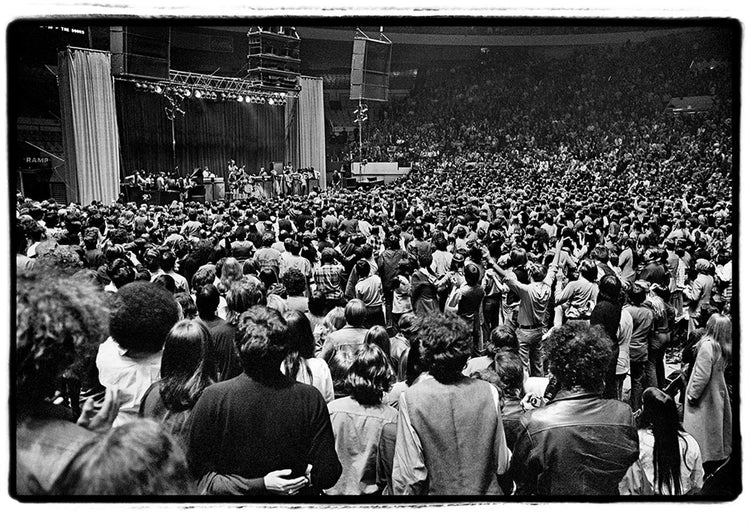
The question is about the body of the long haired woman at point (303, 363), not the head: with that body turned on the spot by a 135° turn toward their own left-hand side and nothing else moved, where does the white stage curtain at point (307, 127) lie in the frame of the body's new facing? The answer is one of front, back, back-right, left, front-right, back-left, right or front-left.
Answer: back

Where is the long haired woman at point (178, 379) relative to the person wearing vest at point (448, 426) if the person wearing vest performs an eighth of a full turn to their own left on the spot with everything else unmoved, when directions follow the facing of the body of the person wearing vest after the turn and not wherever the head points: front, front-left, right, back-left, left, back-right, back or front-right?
front-left

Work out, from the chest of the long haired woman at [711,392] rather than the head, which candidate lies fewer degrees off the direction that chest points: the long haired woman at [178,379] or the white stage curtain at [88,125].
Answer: the white stage curtain

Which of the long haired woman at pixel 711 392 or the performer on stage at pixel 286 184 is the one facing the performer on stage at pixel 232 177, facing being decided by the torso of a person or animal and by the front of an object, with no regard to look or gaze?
the long haired woman

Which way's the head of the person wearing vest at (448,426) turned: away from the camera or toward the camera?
away from the camera

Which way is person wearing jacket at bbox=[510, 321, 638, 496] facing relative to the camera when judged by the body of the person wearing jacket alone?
away from the camera

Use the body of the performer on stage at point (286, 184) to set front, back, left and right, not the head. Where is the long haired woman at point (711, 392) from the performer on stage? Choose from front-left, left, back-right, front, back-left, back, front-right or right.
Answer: front-right

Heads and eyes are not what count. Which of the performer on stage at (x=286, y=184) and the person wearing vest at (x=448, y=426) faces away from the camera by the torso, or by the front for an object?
the person wearing vest

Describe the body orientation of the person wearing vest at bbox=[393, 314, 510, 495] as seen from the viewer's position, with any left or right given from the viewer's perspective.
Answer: facing away from the viewer

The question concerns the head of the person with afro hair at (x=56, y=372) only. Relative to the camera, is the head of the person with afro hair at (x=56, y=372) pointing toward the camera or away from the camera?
away from the camera

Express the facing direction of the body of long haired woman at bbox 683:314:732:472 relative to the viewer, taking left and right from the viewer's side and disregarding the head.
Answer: facing away from the viewer and to the left of the viewer

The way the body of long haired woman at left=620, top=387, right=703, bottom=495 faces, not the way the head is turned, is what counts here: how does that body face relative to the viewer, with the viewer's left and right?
facing away from the viewer

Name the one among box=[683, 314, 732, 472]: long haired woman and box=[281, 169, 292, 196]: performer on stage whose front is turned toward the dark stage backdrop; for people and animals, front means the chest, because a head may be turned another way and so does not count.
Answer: the long haired woman

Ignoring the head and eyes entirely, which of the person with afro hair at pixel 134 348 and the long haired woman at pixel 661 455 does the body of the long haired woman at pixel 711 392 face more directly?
the person with afro hair

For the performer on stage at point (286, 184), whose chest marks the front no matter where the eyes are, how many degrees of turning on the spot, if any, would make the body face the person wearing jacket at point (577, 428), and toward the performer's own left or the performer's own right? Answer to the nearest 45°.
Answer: approximately 45° to the performer's own right

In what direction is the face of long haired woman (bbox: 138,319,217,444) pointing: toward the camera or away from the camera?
away from the camera

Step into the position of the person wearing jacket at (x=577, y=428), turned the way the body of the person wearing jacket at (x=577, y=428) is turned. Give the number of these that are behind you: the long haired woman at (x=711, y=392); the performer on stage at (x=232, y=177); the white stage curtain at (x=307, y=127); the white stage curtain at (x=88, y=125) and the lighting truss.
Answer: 0

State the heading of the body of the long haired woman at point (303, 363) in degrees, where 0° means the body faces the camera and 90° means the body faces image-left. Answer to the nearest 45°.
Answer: approximately 135°

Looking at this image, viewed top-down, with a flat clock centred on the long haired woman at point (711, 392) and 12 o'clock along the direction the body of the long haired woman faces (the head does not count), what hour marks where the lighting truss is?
The lighting truss is roughly at 12 o'clock from the long haired woman.

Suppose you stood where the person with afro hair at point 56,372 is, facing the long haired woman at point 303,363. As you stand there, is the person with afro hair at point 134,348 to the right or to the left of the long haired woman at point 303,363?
left

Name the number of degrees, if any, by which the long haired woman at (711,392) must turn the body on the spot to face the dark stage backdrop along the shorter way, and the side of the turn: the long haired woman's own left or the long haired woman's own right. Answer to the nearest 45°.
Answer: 0° — they already face it

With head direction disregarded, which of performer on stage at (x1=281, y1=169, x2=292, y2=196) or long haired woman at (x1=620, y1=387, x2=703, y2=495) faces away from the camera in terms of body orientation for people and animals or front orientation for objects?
the long haired woman
